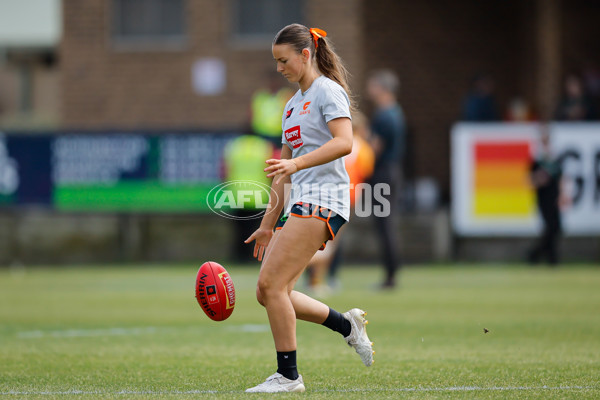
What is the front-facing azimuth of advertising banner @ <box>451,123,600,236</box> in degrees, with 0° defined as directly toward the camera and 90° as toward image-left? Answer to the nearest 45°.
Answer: approximately 0°

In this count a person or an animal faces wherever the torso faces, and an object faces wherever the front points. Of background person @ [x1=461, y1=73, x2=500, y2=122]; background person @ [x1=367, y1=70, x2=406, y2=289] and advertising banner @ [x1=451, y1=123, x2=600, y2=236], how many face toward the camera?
2

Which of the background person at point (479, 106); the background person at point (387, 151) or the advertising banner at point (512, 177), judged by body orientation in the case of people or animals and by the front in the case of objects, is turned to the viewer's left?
the background person at point (387, 151)

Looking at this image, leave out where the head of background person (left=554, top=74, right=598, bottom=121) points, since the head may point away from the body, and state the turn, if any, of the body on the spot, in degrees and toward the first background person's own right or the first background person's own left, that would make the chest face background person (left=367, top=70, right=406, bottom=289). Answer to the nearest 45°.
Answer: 0° — they already face them

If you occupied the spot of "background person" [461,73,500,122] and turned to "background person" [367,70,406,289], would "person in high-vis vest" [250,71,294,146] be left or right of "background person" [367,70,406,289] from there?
right

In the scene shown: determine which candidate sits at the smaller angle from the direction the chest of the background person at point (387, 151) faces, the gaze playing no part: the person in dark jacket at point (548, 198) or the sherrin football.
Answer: the sherrin football

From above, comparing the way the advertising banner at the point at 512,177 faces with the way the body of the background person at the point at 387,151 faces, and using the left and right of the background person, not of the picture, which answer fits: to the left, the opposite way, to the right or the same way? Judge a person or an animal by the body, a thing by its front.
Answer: to the left

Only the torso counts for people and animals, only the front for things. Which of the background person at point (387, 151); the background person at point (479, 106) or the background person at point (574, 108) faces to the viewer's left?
the background person at point (387, 151)

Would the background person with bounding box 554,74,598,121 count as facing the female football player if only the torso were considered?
yes

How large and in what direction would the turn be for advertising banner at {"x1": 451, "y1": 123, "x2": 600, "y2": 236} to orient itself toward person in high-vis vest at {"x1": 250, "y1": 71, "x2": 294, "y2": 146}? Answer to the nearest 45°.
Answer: approximately 90° to its right

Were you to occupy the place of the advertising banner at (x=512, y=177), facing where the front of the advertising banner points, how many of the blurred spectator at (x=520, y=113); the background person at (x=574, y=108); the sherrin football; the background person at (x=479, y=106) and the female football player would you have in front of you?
2

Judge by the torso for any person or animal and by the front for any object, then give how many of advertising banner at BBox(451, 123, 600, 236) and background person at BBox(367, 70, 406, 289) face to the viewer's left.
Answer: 1

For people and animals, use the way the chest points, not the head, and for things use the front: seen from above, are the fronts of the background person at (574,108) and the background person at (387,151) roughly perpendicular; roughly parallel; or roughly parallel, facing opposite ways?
roughly perpendicular

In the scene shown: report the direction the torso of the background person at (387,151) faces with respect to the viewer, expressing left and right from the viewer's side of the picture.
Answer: facing to the left of the viewer

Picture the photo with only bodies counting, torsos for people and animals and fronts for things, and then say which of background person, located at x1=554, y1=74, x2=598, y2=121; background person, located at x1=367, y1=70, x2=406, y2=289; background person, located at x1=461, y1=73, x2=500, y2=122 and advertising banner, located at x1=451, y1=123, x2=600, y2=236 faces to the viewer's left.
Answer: background person, located at x1=367, y1=70, x2=406, y2=289
